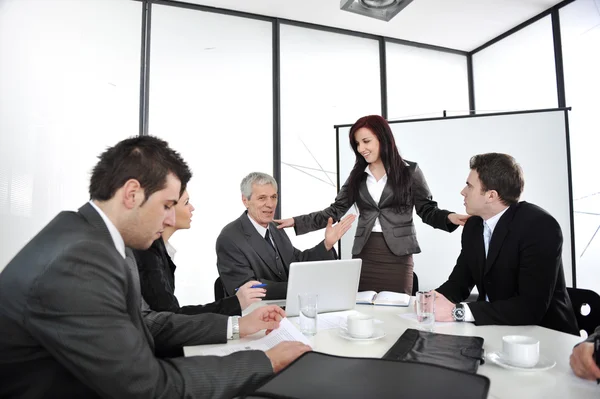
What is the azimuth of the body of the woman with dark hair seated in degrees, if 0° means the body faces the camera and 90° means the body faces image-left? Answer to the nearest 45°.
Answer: approximately 270°

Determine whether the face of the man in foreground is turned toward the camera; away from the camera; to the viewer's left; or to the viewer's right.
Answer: to the viewer's right

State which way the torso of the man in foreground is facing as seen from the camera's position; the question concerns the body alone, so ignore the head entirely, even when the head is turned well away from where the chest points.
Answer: to the viewer's right

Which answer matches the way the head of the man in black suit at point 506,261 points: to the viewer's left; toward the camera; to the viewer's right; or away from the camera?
to the viewer's left

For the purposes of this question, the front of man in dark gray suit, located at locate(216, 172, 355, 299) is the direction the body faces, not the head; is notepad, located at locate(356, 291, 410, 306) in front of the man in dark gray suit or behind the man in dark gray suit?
in front

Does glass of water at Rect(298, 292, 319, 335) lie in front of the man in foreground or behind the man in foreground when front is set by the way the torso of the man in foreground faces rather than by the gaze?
in front

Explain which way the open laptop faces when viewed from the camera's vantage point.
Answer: facing away from the viewer

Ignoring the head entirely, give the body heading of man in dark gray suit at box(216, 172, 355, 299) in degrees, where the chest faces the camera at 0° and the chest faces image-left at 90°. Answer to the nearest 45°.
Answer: approximately 315°

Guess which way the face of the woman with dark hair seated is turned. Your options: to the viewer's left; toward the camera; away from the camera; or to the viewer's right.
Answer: to the viewer's right
